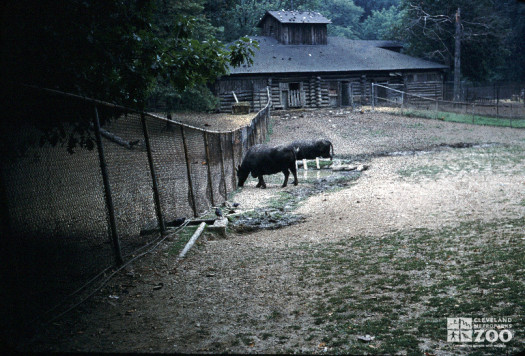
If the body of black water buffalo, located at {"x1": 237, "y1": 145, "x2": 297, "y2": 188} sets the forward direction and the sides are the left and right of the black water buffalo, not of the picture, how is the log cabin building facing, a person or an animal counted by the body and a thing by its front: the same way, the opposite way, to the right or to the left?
to the left

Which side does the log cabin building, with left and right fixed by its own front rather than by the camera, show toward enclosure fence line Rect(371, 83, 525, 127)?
left

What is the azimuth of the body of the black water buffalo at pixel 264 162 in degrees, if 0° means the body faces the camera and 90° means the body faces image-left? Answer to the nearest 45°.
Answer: approximately 90°

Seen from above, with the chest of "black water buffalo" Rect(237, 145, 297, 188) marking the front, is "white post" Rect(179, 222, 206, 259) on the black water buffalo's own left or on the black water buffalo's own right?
on the black water buffalo's own left

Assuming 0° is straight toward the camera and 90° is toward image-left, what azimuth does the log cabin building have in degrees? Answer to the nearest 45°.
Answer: approximately 0°

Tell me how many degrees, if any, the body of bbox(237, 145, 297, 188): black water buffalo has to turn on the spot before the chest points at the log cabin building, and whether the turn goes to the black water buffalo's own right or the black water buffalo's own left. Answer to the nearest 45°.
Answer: approximately 90° to the black water buffalo's own right

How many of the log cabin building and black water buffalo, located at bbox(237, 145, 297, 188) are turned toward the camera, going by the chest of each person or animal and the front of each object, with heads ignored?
1

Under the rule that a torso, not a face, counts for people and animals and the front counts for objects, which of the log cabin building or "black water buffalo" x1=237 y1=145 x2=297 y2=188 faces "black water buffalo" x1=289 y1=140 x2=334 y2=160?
the log cabin building

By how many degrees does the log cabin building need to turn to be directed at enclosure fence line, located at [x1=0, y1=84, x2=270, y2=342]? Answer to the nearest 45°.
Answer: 0° — it already faces it

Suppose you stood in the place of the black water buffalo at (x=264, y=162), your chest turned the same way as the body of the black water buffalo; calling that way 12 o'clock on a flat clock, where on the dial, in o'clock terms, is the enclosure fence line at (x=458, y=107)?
The enclosure fence line is roughly at 4 o'clock from the black water buffalo.
